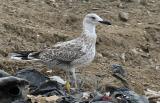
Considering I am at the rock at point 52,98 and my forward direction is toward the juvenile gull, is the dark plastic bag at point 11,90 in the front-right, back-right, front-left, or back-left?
back-left

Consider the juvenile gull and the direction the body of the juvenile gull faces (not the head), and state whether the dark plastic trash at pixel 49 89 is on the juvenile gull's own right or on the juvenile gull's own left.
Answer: on the juvenile gull's own right

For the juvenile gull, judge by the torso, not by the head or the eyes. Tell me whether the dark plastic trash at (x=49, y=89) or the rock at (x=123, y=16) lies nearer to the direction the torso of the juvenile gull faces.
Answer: the rock

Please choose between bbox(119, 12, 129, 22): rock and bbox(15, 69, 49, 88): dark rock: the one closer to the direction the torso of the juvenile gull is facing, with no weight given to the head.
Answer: the rock

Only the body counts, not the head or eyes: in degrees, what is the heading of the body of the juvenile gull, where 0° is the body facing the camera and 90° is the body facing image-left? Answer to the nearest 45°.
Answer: approximately 270°

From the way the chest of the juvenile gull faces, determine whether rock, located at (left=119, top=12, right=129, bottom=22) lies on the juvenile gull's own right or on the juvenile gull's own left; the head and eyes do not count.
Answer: on the juvenile gull's own left
